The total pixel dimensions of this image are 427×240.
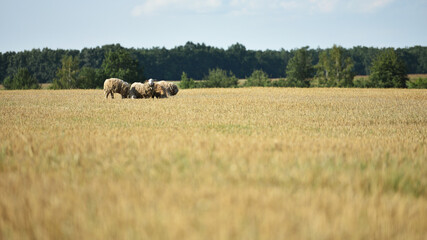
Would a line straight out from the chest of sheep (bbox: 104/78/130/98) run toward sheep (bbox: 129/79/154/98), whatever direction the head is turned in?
yes

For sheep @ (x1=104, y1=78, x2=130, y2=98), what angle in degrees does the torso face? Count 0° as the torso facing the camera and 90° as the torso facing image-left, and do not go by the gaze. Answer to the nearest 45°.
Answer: approximately 270°

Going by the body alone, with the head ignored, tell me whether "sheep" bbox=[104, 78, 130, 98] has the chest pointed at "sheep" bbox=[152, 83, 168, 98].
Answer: yes
